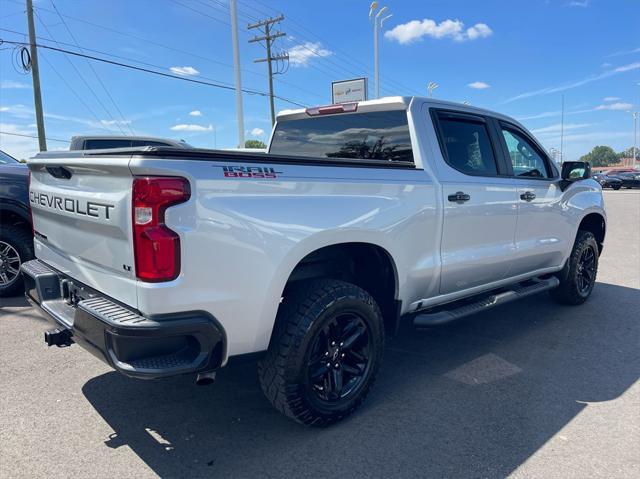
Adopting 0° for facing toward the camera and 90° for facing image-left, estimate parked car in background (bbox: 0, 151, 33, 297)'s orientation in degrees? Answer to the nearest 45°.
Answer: approximately 270°

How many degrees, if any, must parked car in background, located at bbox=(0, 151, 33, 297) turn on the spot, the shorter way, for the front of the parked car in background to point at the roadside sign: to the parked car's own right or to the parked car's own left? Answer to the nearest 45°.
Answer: approximately 45° to the parked car's own left

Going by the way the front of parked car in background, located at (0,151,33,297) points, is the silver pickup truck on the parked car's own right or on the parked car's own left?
on the parked car's own right

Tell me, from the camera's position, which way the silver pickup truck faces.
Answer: facing away from the viewer and to the right of the viewer
